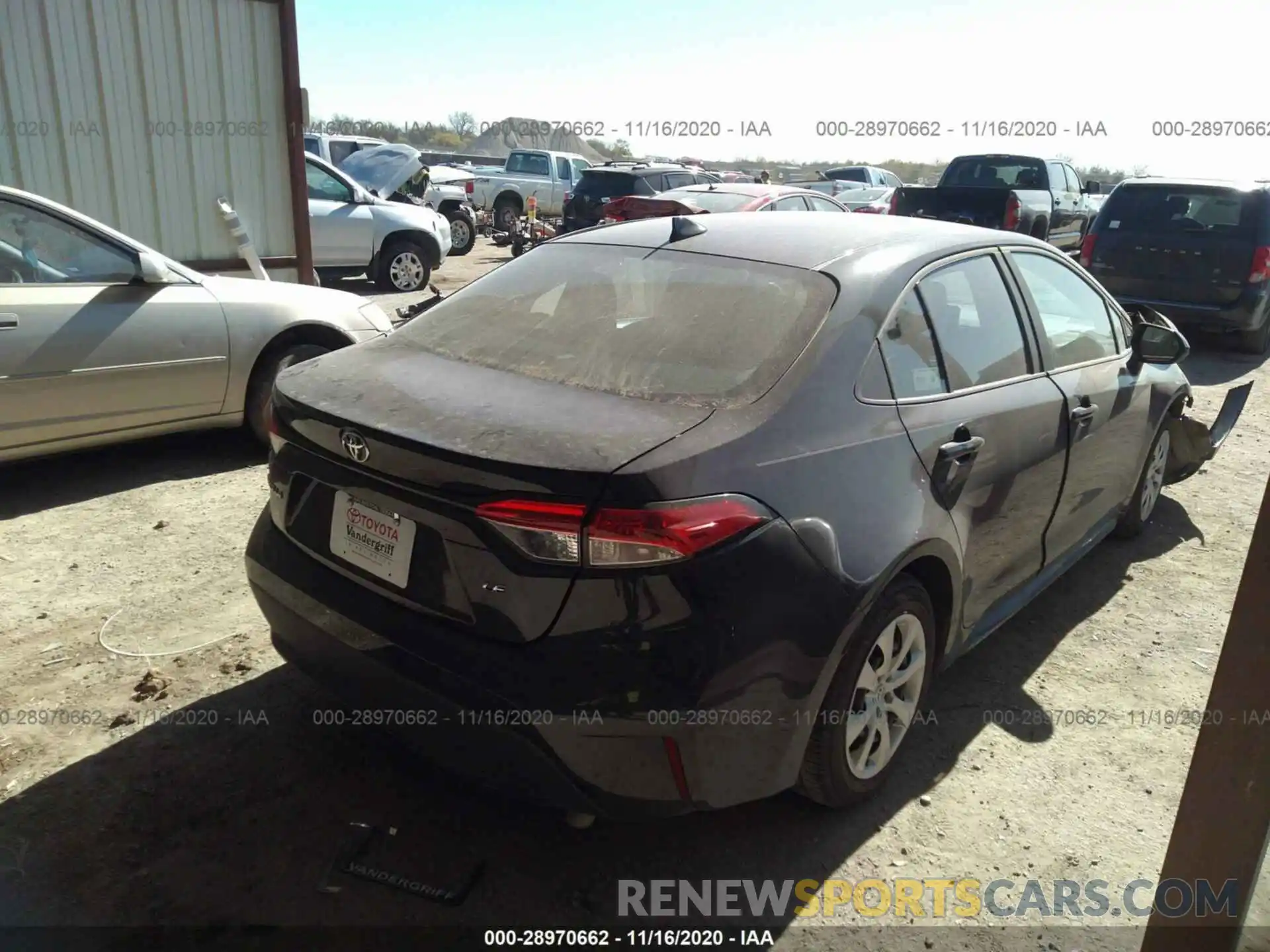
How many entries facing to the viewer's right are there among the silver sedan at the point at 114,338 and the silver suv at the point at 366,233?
2

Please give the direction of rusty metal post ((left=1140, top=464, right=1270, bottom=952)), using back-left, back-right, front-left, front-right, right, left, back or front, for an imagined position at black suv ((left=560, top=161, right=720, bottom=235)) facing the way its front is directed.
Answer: back-right

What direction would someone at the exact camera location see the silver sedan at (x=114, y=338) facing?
facing to the right of the viewer

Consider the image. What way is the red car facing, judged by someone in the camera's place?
facing away from the viewer and to the right of the viewer

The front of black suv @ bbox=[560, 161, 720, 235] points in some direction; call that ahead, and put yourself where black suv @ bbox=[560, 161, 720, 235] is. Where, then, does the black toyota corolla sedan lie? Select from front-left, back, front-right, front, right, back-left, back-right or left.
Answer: back-right

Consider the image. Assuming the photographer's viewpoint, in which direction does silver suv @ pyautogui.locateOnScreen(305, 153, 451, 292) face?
facing to the right of the viewer

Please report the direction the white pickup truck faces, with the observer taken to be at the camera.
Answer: facing away from the viewer and to the right of the viewer

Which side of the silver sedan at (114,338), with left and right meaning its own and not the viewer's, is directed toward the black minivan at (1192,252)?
front

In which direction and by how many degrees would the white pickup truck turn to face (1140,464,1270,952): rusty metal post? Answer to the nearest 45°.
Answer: approximately 135° to its right

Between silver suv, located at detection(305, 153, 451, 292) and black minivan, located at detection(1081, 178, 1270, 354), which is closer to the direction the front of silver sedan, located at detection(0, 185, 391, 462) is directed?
the black minivan

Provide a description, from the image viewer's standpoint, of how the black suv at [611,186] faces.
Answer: facing away from the viewer and to the right of the viewer
